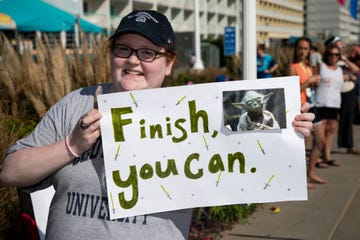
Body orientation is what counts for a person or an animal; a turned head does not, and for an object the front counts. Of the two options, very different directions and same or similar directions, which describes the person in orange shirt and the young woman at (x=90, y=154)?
same or similar directions

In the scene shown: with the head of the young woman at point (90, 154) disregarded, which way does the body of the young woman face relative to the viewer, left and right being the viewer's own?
facing the viewer

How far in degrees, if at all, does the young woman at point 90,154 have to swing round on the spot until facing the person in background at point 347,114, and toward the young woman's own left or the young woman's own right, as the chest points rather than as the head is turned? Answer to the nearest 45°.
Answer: approximately 135° to the young woman's own left

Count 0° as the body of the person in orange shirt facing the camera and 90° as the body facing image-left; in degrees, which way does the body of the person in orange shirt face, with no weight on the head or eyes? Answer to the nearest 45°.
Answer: approximately 315°

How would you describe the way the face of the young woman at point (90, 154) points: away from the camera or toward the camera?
toward the camera

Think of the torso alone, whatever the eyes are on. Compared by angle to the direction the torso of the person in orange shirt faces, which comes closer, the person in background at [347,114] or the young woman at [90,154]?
the young woman

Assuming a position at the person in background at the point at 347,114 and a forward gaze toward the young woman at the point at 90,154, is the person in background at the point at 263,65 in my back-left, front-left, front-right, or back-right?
back-right

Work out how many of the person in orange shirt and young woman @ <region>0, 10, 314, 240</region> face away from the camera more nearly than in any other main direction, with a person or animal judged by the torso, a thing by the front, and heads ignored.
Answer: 0

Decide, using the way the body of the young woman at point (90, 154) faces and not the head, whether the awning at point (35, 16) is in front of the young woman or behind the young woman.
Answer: behind
